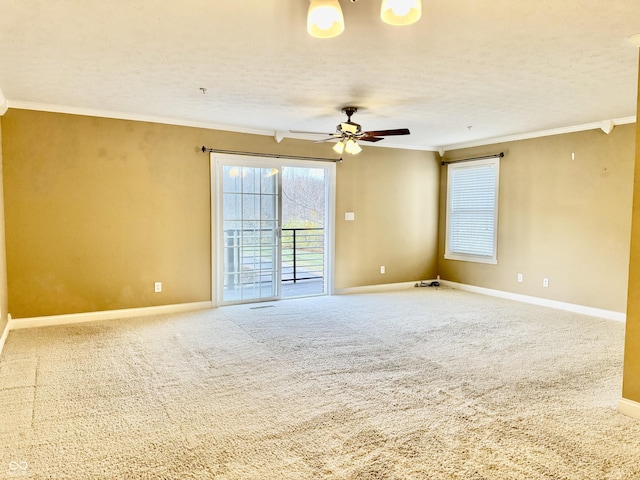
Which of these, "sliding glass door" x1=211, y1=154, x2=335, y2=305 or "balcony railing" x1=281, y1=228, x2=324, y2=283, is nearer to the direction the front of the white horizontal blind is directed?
the sliding glass door

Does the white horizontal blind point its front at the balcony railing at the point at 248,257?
no

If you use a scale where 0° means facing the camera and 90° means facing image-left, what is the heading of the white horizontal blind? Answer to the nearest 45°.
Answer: approximately 45°

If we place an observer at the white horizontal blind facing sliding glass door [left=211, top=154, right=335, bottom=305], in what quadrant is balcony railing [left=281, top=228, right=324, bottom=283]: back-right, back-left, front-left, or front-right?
front-right

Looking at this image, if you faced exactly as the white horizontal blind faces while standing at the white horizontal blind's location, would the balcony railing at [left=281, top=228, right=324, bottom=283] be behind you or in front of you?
in front

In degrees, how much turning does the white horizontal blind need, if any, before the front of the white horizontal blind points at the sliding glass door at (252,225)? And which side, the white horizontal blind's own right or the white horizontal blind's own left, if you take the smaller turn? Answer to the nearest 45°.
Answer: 0° — it already faces it
